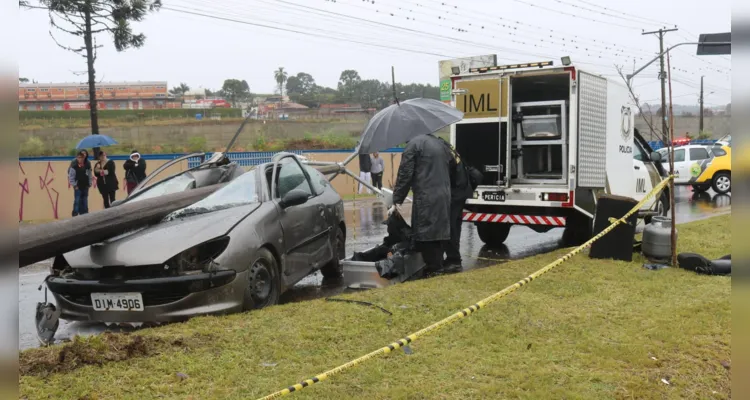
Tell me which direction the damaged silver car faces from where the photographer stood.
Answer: facing the viewer and to the left of the viewer

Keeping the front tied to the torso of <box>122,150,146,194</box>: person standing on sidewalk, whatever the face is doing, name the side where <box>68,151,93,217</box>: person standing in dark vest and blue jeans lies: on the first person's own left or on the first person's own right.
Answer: on the first person's own right

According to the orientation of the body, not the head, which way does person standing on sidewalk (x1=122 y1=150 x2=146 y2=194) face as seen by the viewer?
toward the camera

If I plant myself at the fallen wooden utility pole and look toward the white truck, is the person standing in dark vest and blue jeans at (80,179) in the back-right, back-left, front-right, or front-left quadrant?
front-left

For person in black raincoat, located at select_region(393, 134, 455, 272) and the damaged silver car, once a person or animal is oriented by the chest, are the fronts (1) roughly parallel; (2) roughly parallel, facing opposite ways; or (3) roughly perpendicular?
roughly perpendicular

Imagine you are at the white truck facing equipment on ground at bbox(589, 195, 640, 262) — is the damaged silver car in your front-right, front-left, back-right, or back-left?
front-right

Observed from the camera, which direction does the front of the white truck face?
facing away from the viewer and to the right of the viewer

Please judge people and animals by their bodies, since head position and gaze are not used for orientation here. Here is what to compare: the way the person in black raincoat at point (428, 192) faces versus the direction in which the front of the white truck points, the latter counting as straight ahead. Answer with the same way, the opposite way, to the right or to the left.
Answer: to the left

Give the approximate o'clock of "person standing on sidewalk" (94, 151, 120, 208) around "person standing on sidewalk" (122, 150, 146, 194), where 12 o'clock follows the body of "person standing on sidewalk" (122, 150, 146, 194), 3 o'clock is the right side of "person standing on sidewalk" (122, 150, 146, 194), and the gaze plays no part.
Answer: "person standing on sidewalk" (94, 151, 120, 208) is roughly at 4 o'clock from "person standing on sidewalk" (122, 150, 146, 194).

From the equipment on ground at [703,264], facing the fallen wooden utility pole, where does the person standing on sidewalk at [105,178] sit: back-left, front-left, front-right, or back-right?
front-right

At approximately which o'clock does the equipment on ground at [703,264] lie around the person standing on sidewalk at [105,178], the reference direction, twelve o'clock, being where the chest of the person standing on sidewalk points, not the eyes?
The equipment on ground is roughly at 11 o'clock from the person standing on sidewalk.

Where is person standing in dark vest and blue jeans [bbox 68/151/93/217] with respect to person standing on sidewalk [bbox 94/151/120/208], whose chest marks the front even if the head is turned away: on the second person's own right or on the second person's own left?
on the second person's own right

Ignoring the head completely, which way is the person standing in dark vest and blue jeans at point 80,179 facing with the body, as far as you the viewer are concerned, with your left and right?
facing the viewer

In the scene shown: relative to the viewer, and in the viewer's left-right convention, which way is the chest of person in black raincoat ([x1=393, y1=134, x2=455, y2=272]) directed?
facing away from the viewer and to the left of the viewer

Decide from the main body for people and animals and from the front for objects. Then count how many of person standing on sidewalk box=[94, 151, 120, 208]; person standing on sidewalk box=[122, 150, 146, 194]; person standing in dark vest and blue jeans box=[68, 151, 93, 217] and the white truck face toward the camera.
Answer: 3

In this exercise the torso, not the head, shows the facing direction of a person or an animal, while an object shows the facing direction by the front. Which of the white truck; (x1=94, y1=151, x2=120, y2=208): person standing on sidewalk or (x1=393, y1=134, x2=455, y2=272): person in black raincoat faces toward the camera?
the person standing on sidewalk
